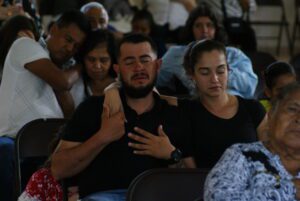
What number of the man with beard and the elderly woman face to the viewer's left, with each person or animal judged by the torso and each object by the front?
0

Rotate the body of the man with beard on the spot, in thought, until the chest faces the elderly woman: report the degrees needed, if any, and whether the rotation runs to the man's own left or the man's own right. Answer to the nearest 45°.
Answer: approximately 45° to the man's own left

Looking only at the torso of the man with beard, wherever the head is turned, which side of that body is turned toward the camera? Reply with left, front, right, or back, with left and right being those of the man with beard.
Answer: front
